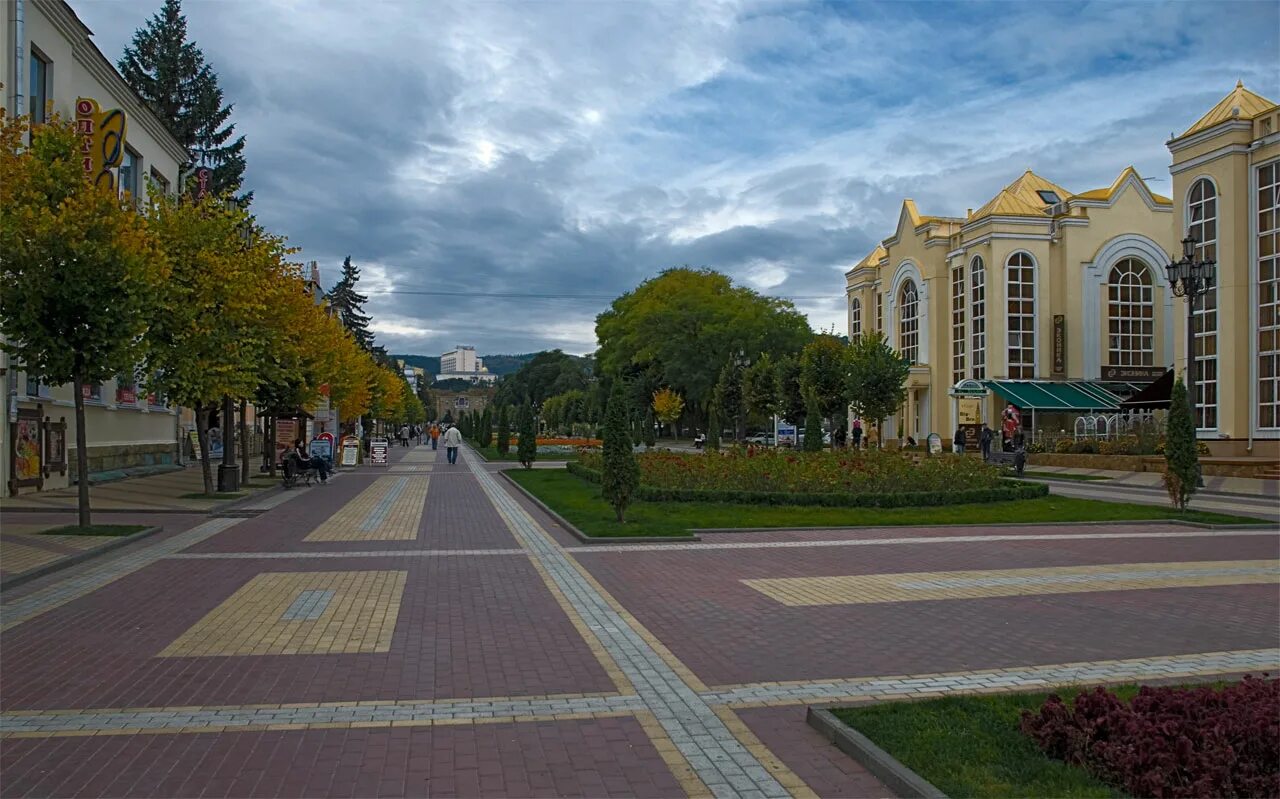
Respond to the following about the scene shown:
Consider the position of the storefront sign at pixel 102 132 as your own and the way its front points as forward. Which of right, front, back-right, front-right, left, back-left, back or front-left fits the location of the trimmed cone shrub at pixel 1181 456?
front-left

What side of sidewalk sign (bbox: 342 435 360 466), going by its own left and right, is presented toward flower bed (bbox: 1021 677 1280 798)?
front

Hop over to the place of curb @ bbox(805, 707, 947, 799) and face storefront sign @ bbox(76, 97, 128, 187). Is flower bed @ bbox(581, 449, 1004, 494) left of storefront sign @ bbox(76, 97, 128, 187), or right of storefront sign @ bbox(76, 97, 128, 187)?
right

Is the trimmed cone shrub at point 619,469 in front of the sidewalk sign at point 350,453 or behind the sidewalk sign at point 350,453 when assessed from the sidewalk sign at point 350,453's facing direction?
in front

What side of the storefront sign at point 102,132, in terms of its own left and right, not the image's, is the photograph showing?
front

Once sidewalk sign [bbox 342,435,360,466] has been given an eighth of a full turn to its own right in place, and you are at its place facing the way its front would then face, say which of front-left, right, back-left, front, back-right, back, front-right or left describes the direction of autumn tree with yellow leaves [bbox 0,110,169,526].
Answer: front-left

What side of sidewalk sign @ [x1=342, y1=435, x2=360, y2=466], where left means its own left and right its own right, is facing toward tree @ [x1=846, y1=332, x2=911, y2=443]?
left

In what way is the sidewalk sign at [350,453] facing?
toward the camera

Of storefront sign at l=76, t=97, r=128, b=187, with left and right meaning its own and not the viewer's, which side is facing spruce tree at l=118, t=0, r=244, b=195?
back

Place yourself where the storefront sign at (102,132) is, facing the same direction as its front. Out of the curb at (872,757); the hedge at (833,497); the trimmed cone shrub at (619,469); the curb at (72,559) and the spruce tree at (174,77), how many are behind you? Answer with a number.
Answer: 1

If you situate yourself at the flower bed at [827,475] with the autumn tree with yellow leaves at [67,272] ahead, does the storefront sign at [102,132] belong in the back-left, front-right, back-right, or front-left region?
front-right
